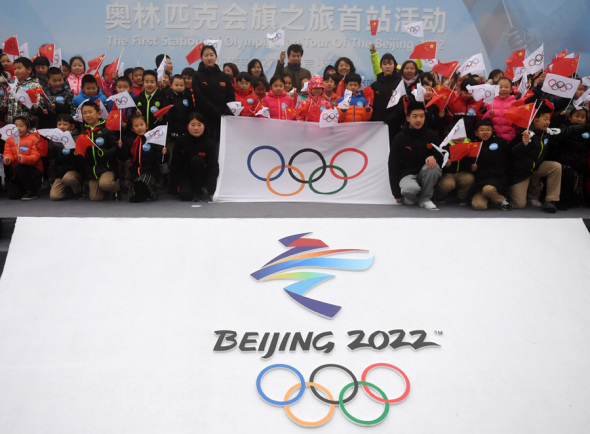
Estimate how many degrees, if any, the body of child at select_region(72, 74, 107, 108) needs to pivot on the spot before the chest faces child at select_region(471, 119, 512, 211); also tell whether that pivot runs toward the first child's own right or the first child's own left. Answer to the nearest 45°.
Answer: approximately 45° to the first child's own left

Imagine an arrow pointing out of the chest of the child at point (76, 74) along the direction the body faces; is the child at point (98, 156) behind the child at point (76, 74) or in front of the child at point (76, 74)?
in front

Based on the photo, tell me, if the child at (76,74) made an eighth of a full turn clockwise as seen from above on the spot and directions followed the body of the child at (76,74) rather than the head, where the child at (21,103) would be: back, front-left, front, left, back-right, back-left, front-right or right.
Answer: front

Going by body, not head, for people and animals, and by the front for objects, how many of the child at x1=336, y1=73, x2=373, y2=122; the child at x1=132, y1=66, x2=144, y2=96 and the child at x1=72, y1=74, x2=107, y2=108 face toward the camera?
3

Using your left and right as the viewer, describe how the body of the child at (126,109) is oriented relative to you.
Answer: facing the viewer

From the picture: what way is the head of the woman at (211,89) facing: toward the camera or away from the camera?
toward the camera

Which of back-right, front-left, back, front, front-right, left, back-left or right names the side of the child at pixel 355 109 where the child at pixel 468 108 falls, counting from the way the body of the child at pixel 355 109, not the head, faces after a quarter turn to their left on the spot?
front

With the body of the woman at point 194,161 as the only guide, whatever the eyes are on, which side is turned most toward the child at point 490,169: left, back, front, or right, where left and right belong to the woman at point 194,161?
left

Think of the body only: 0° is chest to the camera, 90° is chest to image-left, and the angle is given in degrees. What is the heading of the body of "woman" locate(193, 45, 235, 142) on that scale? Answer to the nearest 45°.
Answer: approximately 0°

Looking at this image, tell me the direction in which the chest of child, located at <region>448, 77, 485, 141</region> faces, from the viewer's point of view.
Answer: toward the camera

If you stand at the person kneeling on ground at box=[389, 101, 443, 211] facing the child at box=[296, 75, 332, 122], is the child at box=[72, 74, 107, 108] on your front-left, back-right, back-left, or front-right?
front-left

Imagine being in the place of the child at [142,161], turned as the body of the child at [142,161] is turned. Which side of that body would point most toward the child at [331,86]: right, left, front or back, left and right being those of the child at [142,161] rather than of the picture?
left
